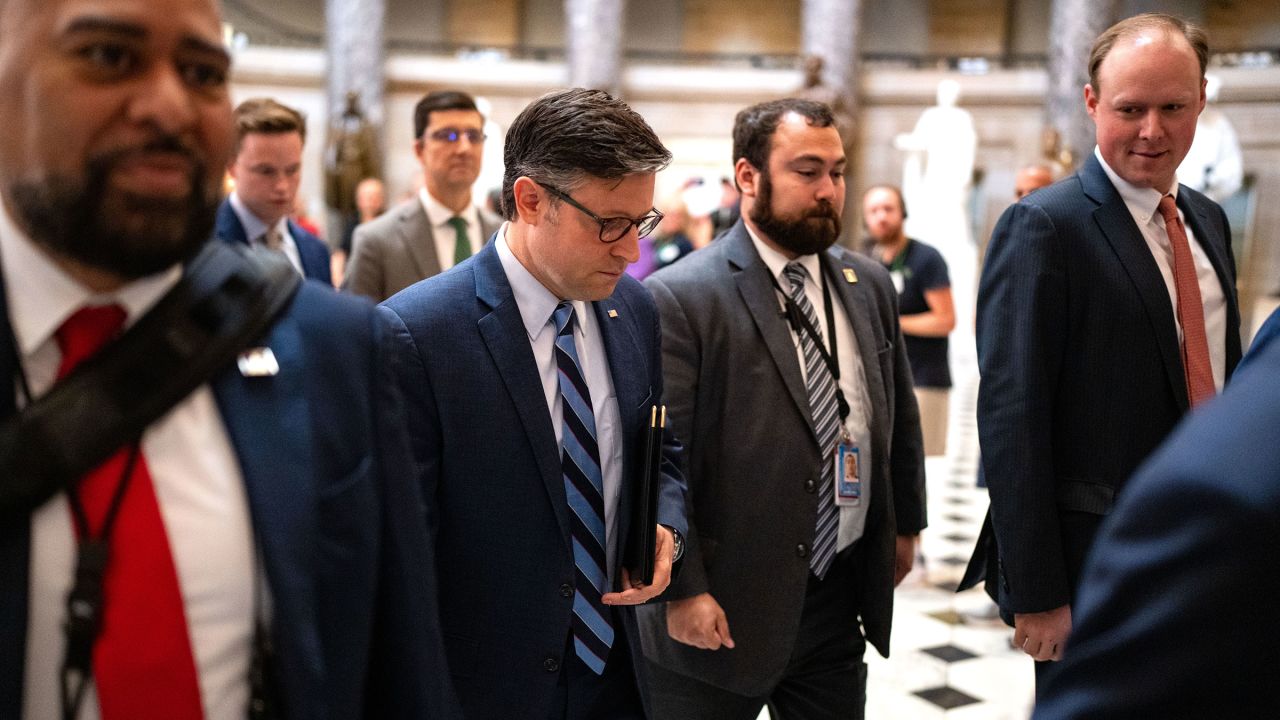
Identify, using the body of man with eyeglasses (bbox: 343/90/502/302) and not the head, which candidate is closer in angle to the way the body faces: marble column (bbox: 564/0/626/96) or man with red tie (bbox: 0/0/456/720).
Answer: the man with red tie

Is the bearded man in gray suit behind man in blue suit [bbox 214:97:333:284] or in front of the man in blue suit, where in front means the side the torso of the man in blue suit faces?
in front

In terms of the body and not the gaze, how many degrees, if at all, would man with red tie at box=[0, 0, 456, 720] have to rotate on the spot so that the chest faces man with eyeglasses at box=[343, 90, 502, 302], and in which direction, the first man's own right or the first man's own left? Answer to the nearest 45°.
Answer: approximately 180°

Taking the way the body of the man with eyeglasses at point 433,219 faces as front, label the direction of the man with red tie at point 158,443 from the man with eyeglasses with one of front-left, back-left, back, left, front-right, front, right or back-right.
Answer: front-right

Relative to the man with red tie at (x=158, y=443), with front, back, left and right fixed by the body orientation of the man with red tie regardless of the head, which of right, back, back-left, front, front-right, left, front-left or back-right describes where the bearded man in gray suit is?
back-left

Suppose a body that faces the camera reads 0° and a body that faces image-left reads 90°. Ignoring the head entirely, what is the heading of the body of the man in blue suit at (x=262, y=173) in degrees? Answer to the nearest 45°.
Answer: approximately 315°

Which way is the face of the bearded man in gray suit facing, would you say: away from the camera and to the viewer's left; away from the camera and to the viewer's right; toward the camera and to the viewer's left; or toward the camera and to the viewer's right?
toward the camera and to the viewer's right

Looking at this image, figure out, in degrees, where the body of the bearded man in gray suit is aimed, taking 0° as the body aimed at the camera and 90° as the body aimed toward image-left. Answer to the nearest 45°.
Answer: approximately 315°

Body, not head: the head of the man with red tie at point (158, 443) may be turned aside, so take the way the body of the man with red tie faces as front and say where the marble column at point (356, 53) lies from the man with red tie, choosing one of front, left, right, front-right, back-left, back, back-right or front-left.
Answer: back

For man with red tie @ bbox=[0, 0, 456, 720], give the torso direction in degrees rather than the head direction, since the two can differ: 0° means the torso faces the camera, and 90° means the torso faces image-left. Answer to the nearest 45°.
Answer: approximately 0°
